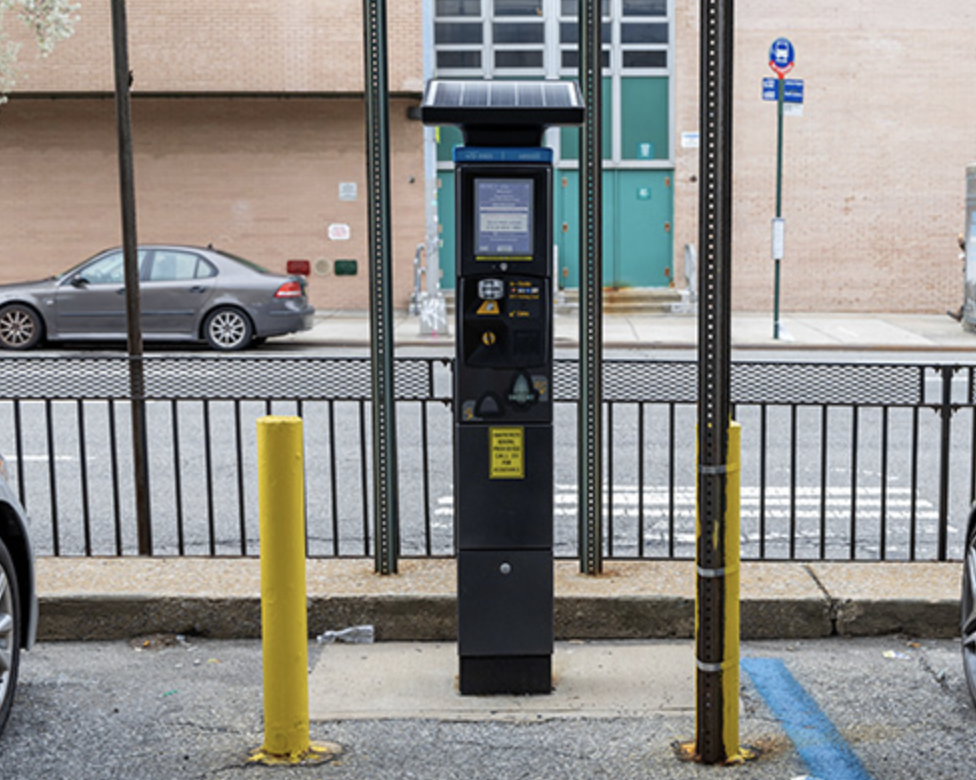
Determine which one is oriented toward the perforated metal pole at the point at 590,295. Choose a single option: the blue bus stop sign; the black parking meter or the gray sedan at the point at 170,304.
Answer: the blue bus stop sign

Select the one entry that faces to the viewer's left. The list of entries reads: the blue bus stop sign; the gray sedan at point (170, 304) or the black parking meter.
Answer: the gray sedan

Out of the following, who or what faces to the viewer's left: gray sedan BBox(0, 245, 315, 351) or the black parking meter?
the gray sedan

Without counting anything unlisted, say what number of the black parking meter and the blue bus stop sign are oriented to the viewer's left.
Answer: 0

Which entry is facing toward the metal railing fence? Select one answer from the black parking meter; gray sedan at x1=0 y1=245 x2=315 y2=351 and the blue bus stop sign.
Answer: the blue bus stop sign

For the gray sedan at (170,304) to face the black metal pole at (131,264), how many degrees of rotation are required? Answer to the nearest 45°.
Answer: approximately 90° to its left

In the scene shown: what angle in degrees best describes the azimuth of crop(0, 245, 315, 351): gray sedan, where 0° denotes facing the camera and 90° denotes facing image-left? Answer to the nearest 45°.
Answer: approximately 90°

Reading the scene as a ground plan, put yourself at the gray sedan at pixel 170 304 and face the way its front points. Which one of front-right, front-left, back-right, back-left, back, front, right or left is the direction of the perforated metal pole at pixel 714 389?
left

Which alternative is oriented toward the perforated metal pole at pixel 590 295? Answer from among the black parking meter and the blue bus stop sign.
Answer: the blue bus stop sign

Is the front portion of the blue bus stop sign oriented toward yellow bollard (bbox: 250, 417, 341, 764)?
yes

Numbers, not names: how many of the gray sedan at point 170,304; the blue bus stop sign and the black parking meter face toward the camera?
2

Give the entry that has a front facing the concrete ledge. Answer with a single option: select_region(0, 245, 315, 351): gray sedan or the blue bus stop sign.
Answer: the blue bus stop sign

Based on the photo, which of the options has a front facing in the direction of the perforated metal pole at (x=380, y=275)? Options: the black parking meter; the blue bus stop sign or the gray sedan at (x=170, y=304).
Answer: the blue bus stop sign
